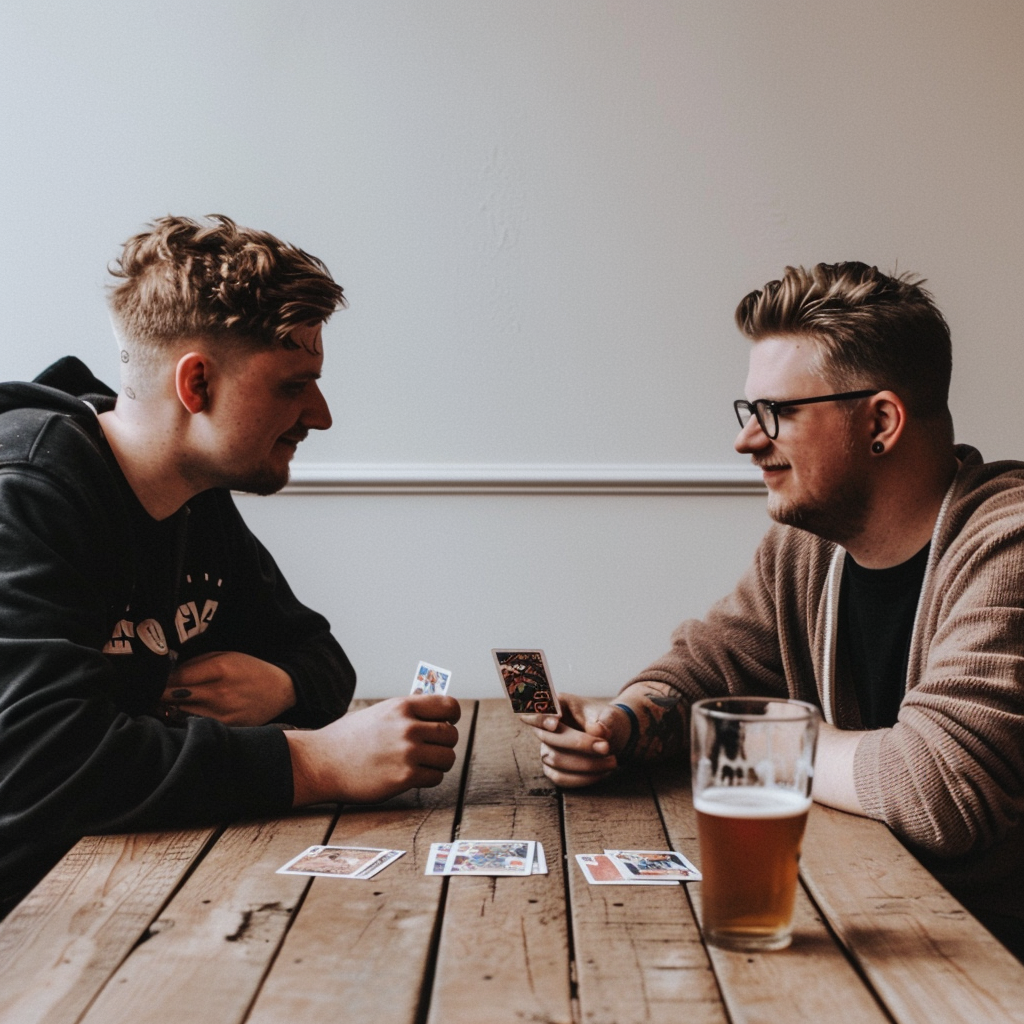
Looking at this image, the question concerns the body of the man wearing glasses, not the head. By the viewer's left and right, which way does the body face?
facing the viewer and to the left of the viewer

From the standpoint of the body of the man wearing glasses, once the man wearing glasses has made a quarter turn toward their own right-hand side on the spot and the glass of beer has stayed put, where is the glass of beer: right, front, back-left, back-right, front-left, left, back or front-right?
back-left

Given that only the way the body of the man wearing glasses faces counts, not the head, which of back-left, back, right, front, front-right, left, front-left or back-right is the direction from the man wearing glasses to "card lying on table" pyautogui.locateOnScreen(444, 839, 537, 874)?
front

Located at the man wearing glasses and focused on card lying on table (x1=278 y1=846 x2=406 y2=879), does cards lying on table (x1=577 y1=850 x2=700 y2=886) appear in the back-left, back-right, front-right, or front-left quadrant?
front-left

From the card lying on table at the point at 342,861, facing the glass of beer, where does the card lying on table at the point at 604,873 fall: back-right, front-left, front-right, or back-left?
front-left

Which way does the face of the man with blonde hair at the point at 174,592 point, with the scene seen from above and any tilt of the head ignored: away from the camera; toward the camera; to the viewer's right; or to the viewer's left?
to the viewer's right

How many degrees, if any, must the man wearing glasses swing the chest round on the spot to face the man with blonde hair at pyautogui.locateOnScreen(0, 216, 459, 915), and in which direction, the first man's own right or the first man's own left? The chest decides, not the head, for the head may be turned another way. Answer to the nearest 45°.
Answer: approximately 45° to the first man's own right

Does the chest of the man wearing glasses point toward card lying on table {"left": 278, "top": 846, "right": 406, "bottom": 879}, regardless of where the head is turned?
yes

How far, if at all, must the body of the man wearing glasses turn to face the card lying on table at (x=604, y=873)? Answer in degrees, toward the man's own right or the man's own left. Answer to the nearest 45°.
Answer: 0° — they already face it

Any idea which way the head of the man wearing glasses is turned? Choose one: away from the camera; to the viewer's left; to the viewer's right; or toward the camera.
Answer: to the viewer's left
